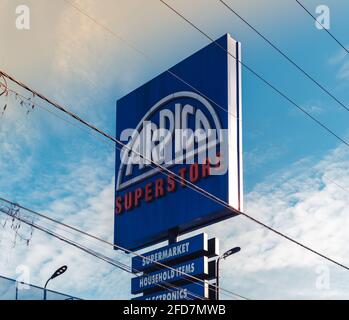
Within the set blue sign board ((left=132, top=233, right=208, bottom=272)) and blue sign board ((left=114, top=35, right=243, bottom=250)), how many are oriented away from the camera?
0

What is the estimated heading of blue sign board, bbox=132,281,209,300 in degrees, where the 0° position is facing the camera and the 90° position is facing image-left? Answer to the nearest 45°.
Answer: approximately 45°

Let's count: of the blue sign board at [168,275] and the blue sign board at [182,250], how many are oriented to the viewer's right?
0

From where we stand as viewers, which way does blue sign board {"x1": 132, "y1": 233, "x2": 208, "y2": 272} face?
facing the viewer and to the left of the viewer
